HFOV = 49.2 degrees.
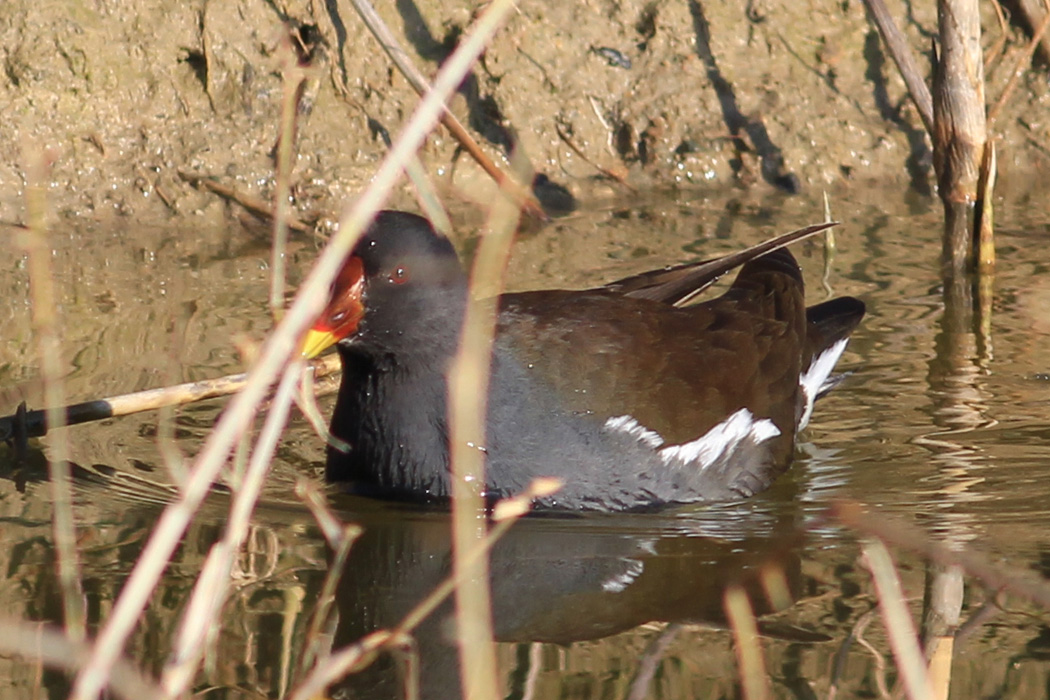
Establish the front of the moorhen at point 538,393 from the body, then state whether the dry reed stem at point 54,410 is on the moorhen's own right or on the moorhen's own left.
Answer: on the moorhen's own left

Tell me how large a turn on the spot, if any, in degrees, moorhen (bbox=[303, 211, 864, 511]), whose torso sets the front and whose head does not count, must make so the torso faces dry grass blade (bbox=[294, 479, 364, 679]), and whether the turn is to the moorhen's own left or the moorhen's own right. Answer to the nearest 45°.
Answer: approximately 45° to the moorhen's own left

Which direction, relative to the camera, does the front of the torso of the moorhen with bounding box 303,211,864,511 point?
to the viewer's left

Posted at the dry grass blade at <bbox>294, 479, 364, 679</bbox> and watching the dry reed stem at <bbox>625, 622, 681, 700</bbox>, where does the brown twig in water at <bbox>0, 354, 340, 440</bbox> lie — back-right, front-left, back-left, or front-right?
back-left

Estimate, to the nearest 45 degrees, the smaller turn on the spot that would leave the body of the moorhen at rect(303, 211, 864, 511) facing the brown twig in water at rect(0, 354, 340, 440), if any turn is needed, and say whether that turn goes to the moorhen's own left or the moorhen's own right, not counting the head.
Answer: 0° — it already faces it

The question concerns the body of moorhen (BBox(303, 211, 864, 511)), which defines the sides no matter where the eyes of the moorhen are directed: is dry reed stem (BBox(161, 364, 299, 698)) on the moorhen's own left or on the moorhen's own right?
on the moorhen's own left

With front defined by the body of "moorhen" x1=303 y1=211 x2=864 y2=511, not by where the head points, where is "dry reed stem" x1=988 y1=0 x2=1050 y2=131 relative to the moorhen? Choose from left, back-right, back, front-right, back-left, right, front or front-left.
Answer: back-right

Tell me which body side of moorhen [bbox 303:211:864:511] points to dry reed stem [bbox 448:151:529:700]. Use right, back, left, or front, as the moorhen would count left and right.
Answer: left

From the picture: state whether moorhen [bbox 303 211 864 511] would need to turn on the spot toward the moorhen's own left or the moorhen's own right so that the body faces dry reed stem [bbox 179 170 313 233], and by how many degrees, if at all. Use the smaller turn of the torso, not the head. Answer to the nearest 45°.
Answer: approximately 45° to the moorhen's own right

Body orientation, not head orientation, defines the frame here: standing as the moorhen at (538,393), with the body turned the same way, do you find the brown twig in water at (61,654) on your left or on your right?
on your left
